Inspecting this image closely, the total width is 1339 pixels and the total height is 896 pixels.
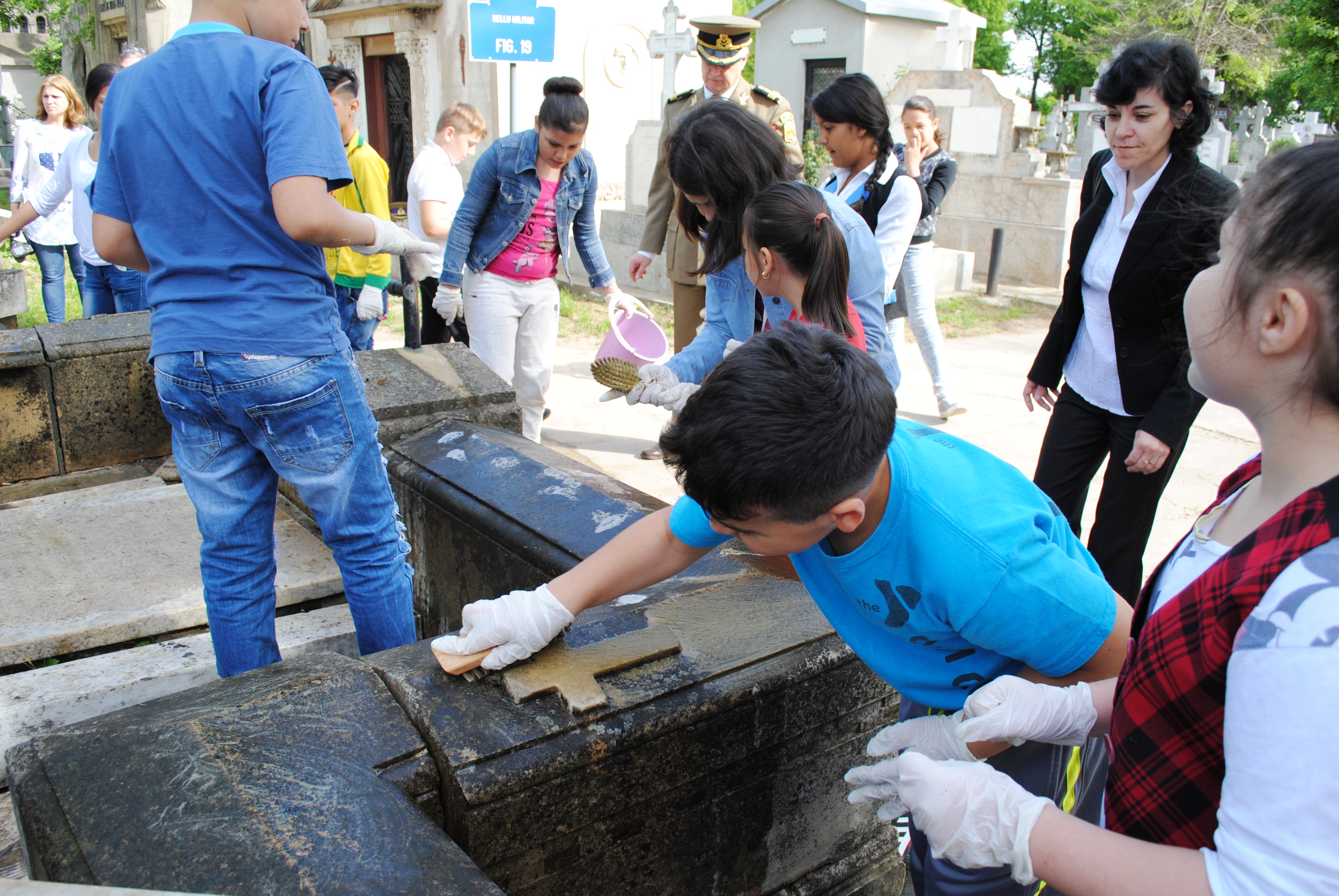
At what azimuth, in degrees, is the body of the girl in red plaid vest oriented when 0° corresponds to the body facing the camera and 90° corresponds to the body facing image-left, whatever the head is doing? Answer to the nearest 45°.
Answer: approximately 90°

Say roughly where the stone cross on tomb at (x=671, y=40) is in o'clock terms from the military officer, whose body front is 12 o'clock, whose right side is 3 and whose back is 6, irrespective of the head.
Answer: The stone cross on tomb is roughly at 6 o'clock from the military officer.

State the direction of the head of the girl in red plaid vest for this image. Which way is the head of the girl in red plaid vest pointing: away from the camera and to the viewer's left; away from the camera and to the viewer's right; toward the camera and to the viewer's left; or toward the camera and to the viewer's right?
away from the camera and to the viewer's left

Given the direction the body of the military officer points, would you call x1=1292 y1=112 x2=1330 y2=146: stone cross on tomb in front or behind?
behind

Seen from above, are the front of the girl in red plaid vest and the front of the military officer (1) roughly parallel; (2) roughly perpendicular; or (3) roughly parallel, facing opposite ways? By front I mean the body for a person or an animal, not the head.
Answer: roughly perpendicular

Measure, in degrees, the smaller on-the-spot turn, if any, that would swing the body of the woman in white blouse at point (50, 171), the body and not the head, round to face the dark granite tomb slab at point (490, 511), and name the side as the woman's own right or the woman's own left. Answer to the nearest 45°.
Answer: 0° — they already face it

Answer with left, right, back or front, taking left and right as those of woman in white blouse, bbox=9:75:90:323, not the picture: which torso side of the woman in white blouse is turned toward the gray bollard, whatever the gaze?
left
